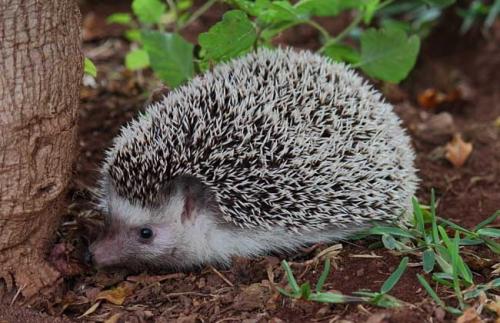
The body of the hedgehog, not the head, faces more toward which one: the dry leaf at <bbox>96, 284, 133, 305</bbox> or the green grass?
the dry leaf

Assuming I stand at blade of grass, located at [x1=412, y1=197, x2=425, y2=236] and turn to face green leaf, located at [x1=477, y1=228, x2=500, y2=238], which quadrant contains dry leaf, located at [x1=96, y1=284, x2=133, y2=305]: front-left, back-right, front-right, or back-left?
back-right

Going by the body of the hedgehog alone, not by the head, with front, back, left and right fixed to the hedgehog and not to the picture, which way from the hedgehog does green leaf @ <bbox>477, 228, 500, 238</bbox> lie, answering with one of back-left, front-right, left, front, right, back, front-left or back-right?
back

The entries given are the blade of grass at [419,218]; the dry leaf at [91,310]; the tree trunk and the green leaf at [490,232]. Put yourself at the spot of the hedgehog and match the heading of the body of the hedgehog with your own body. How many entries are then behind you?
2

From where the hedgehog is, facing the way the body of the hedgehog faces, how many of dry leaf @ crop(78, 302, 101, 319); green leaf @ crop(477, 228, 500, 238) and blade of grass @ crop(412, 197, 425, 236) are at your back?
2

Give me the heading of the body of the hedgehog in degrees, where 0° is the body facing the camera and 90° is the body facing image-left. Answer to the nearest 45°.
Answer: approximately 90°

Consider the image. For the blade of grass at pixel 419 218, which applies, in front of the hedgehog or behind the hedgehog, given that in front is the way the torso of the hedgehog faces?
behind

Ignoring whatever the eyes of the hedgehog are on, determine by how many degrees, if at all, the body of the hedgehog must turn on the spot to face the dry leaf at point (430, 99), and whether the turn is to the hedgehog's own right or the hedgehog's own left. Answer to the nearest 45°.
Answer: approximately 135° to the hedgehog's own right

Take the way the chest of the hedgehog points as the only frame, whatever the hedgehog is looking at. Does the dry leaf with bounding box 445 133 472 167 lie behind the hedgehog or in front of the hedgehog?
behind

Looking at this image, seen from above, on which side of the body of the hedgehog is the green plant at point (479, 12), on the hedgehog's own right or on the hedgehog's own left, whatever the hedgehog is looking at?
on the hedgehog's own right

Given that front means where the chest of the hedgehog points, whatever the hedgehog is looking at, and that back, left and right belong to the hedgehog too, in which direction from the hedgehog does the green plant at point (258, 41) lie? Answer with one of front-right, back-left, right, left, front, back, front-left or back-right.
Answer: right
